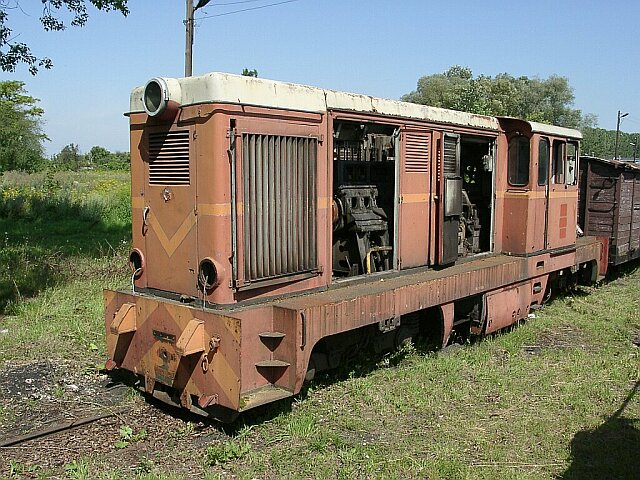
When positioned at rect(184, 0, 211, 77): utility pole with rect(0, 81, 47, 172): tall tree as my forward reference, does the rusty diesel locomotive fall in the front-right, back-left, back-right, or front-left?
back-left

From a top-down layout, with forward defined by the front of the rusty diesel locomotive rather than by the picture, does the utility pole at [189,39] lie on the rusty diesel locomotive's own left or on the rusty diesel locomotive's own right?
on the rusty diesel locomotive's own right

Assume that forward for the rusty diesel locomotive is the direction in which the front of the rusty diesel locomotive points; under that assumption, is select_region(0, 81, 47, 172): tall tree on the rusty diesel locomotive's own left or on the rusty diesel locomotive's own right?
on the rusty diesel locomotive's own right

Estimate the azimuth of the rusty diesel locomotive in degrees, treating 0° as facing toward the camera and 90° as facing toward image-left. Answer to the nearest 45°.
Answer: approximately 45°
